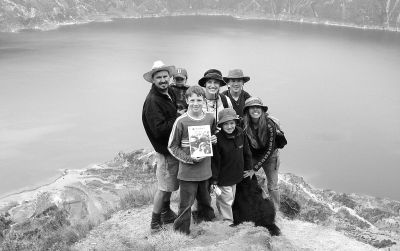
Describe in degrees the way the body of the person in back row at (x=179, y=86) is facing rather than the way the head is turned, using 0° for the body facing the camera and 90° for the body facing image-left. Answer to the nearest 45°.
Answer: approximately 0°
